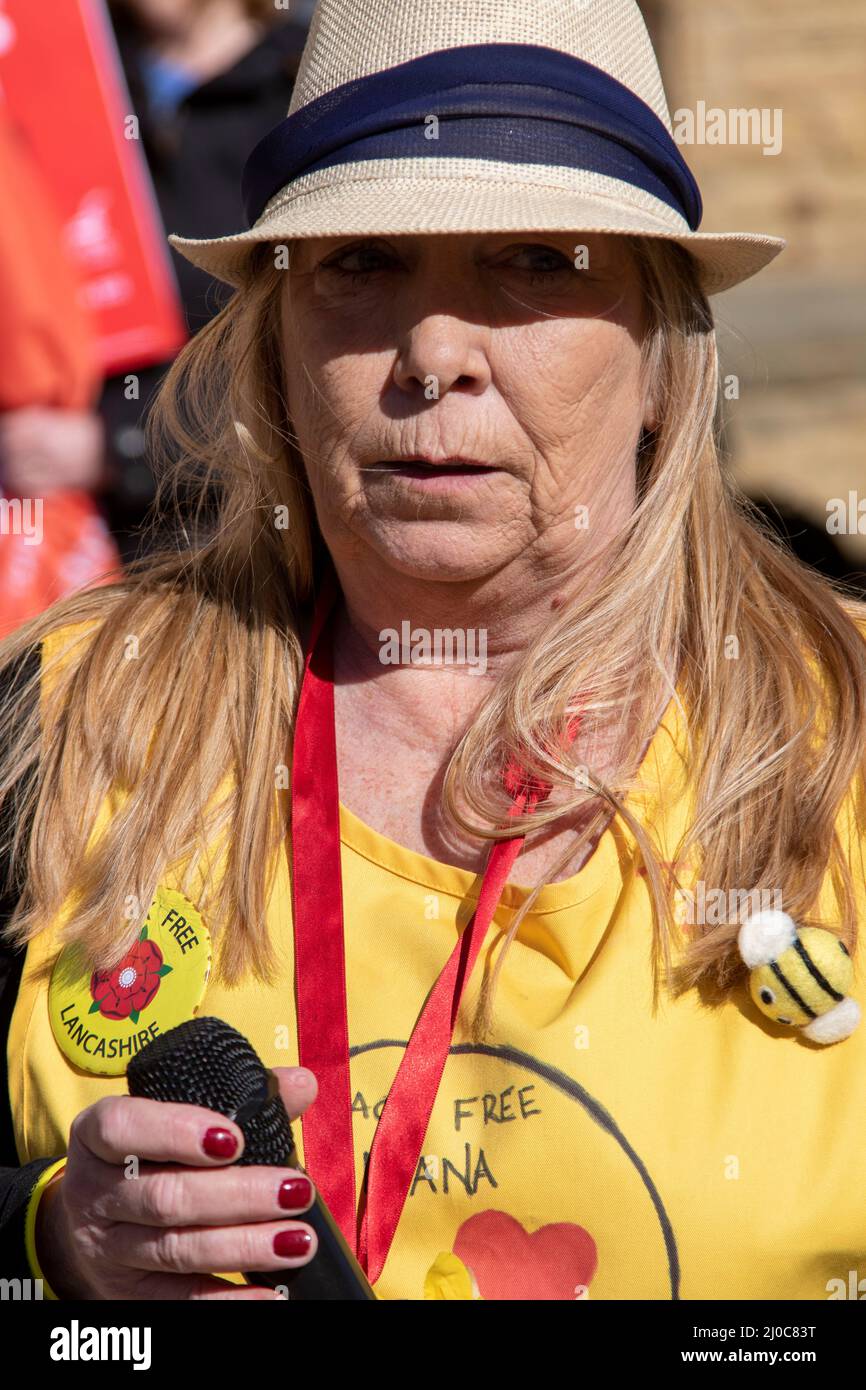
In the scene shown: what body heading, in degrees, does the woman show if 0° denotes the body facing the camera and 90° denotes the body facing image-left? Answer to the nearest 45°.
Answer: approximately 0°
